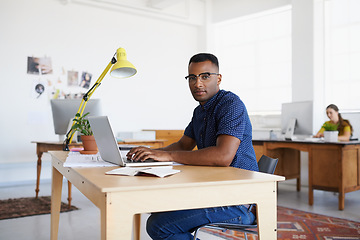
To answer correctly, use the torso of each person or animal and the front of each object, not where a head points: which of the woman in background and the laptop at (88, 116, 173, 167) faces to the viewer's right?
the laptop

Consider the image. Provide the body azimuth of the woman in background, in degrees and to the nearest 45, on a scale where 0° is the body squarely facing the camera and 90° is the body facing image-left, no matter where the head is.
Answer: approximately 45°

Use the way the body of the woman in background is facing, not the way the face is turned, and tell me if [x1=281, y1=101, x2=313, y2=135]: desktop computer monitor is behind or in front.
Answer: in front

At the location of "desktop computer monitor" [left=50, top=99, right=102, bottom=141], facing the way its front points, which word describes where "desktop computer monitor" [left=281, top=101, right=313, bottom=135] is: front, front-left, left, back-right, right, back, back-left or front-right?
front-right

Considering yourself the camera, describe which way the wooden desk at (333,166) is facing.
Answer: facing away from the viewer and to the right of the viewer

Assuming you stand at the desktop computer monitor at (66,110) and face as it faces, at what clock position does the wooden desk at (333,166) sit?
The wooden desk is roughly at 2 o'clock from the desktop computer monitor.

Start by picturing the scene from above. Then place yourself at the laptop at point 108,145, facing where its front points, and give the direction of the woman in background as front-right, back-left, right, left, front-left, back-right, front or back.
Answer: front-left

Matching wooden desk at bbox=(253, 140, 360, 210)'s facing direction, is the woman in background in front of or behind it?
in front

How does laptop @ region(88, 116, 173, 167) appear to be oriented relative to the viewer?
to the viewer's right

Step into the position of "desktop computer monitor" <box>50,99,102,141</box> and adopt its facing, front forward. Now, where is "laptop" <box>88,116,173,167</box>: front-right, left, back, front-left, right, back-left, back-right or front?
back-right
